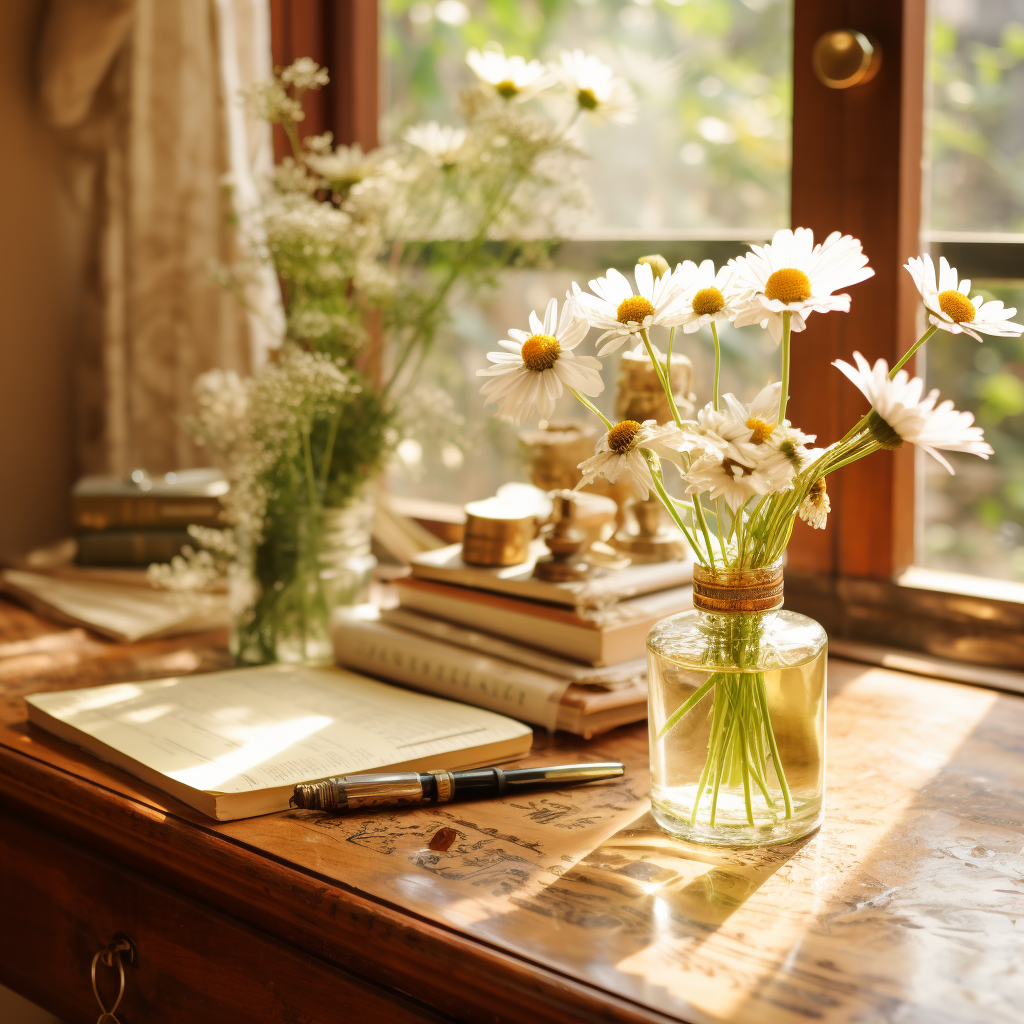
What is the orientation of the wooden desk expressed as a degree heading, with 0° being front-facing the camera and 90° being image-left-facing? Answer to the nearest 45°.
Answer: approximately 45°

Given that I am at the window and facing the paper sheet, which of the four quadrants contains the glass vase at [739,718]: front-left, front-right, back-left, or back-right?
front-left

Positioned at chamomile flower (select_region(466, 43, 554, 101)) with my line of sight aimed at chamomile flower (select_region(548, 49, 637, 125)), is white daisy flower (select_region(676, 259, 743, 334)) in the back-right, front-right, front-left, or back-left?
front-right

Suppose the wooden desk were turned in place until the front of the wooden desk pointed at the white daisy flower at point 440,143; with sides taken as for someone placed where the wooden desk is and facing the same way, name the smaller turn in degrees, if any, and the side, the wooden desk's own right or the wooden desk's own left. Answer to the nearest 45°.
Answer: approximately 135° to the wooden desk's own right
